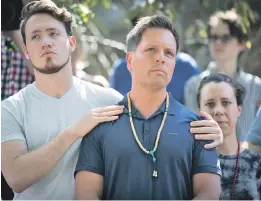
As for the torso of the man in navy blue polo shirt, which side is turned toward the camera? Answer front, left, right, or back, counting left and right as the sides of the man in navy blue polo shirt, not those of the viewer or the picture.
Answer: front

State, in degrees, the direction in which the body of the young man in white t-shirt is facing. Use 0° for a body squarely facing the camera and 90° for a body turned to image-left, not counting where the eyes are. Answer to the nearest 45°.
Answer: approximately 0°

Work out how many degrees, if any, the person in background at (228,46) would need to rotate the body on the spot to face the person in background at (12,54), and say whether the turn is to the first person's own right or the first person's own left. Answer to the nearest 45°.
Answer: approximately 45° to the first person's own right

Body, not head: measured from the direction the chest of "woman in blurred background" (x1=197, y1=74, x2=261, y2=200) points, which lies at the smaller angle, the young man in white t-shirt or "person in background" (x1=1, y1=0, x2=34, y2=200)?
the young man in white t-shirt

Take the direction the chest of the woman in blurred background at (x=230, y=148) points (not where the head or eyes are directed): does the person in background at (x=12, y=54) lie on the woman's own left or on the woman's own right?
on the woman's own right

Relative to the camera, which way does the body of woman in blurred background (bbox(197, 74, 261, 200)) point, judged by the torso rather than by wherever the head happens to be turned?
toward the camera

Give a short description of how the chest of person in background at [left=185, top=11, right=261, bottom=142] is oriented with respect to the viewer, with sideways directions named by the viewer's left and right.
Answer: facing the viewer and to the left of the viewer

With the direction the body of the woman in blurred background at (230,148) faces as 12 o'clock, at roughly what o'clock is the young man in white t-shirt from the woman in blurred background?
The young man in white t-shirt is roughly at 2 o'clock from the woman in blurred background.

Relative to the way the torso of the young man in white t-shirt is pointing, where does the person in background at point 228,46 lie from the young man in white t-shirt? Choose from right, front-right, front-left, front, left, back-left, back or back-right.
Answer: back-left
